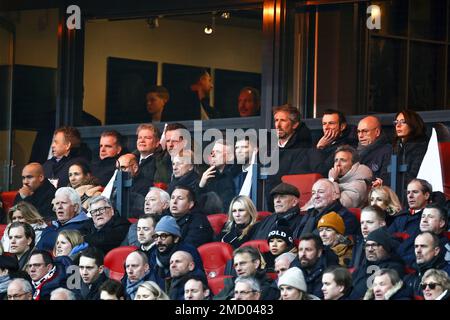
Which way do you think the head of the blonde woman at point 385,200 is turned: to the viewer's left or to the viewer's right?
to the viewer's left

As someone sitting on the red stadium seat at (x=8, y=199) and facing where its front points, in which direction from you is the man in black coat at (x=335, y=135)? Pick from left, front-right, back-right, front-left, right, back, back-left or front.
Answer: left

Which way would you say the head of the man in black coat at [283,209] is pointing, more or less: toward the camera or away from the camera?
toward the camera

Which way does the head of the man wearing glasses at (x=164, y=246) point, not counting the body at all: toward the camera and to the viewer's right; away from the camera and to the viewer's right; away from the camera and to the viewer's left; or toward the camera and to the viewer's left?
toward the camera and to the viewer's left

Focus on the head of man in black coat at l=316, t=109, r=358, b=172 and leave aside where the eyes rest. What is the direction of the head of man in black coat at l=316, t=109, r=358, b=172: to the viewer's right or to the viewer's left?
to the viewer's left

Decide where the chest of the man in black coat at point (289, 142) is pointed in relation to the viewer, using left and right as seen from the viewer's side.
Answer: facing the viewer and to the left of the viewer

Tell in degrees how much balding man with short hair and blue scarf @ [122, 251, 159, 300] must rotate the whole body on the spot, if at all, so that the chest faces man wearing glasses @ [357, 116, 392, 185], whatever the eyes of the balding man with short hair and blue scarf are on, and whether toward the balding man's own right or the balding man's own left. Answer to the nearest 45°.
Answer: approximately 135° to the balding man's own left

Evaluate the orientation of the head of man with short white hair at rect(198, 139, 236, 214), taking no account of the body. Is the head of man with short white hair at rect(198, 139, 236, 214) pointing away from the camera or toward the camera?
toward the camera

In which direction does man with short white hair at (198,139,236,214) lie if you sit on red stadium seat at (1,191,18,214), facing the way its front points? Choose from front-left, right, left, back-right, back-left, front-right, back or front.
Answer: left

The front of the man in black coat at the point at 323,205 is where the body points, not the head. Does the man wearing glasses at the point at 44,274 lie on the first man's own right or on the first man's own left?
on the first man's own right

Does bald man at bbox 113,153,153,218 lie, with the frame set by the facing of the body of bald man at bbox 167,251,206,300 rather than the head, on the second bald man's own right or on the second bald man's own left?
on the second bald man's own right

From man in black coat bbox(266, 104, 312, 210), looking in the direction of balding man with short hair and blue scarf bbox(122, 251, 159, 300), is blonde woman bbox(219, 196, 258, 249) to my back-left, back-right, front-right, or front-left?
front-left

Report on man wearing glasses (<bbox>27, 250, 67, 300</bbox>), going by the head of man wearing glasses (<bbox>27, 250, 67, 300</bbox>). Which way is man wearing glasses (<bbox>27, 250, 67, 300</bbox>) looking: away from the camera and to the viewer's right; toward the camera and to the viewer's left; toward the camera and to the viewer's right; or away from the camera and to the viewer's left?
toward the camera and to the viewer's left

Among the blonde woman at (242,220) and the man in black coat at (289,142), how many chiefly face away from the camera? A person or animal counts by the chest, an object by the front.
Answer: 0

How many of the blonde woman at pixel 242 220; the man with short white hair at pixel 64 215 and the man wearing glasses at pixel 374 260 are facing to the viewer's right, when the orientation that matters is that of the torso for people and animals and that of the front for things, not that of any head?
0
